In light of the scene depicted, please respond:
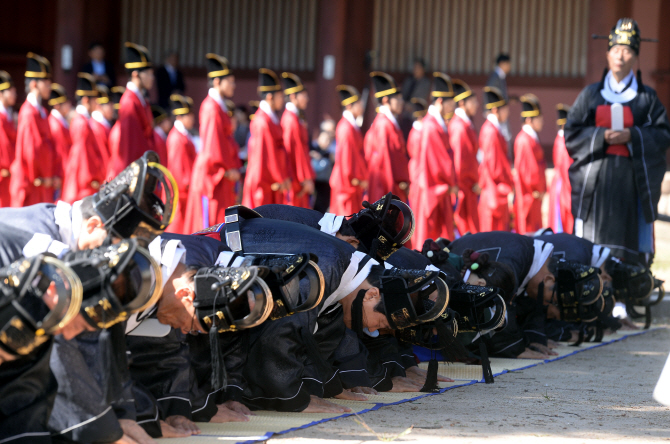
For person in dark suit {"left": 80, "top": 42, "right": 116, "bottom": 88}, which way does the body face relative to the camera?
toward the camera

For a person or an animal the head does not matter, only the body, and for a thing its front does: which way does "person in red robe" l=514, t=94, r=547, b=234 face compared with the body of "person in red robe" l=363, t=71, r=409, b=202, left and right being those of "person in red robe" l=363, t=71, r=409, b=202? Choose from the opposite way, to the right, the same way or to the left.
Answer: the same way

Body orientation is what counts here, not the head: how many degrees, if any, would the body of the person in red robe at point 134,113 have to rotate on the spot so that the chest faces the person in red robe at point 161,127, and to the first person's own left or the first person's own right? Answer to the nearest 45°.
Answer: approximately 90° to the first person's own left

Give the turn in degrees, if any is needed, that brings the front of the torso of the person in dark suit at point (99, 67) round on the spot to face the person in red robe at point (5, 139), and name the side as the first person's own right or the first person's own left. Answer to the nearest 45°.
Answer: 0° — they already face them

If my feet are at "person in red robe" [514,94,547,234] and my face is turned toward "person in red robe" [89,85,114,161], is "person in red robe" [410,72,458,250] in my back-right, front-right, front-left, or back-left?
front-left

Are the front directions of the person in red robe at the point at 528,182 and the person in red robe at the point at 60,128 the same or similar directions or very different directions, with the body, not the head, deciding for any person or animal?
same or similar directions
